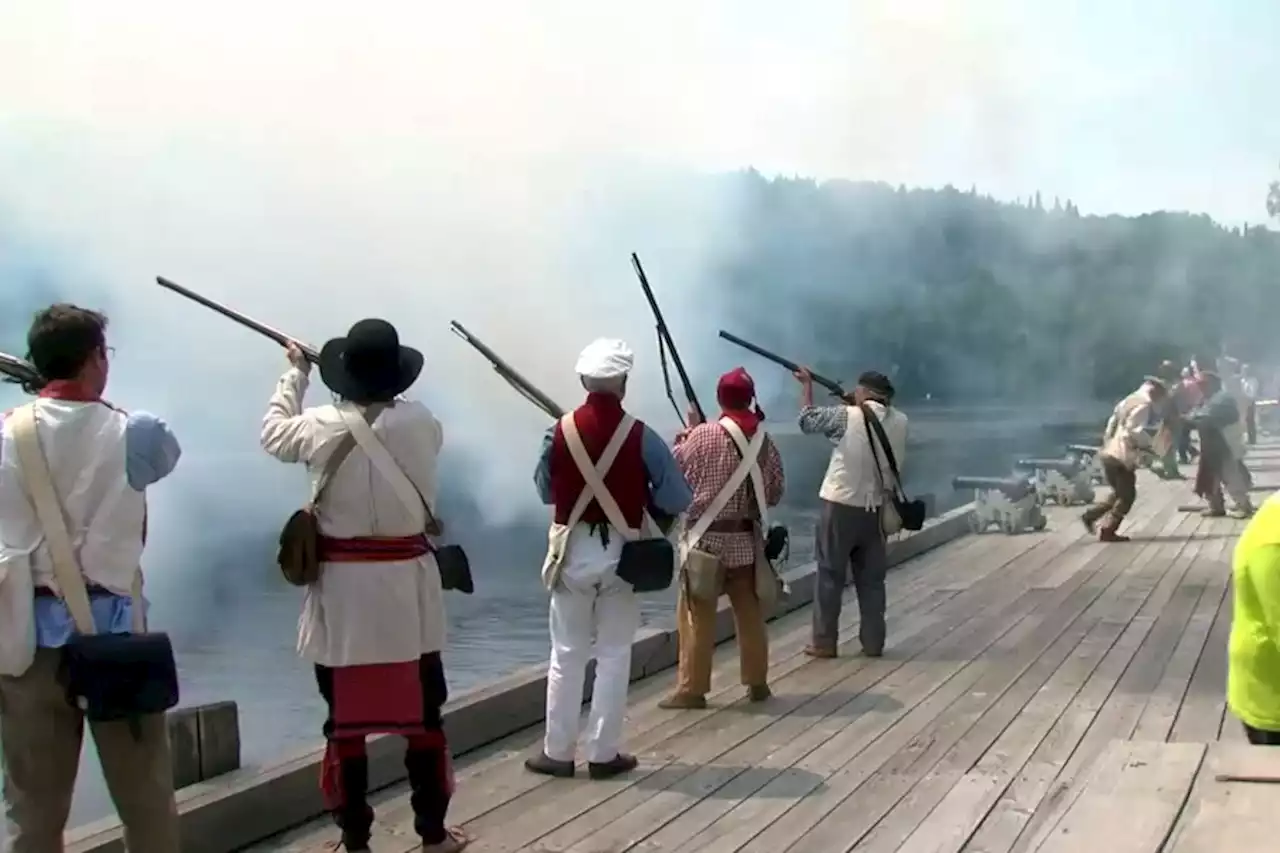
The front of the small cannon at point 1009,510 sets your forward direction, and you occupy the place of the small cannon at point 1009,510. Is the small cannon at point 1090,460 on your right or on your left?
on your right

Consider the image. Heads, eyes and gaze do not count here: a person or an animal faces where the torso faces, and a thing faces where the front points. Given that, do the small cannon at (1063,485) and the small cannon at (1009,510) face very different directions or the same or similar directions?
same or similar directions

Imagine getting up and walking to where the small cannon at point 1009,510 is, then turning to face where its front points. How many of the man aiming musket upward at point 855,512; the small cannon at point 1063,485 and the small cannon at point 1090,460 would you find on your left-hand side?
1

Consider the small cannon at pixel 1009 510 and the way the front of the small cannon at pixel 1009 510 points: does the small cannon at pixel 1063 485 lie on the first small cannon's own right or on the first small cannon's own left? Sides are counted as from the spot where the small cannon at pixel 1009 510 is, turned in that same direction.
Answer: on the first small cannon's own right

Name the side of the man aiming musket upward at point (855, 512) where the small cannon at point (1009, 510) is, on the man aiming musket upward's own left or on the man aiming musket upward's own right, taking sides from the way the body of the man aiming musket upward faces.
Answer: on the man aiming musket upward's own right

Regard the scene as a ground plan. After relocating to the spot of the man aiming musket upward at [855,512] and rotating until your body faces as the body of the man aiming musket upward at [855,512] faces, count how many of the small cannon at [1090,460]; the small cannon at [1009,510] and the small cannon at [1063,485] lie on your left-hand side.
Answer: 0

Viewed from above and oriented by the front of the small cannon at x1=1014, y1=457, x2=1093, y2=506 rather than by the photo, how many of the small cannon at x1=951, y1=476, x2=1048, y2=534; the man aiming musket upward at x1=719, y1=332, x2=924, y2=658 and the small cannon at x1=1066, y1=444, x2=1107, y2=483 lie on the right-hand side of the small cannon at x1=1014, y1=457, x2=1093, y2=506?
1

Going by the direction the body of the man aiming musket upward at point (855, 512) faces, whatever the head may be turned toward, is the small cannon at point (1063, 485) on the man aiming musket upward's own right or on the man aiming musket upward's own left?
on the man aiming musket upward's own right

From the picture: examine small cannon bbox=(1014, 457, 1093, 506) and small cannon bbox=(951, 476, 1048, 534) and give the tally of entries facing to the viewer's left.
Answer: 2

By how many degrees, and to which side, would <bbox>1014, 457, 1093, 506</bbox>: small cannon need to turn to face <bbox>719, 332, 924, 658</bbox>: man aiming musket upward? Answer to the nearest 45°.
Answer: approximately 90° to its left

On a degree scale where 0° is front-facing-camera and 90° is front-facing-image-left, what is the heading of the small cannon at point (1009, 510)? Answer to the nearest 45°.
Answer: approximately 90°

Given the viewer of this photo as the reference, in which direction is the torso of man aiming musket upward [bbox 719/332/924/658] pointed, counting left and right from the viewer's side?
facing away from the viewer and to the left of the viewer

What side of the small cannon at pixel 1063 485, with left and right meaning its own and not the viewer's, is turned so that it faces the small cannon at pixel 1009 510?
left

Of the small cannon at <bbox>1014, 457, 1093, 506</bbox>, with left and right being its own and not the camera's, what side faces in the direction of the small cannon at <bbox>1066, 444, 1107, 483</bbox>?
right

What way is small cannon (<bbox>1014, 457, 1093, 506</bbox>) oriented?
to the viewer's left
